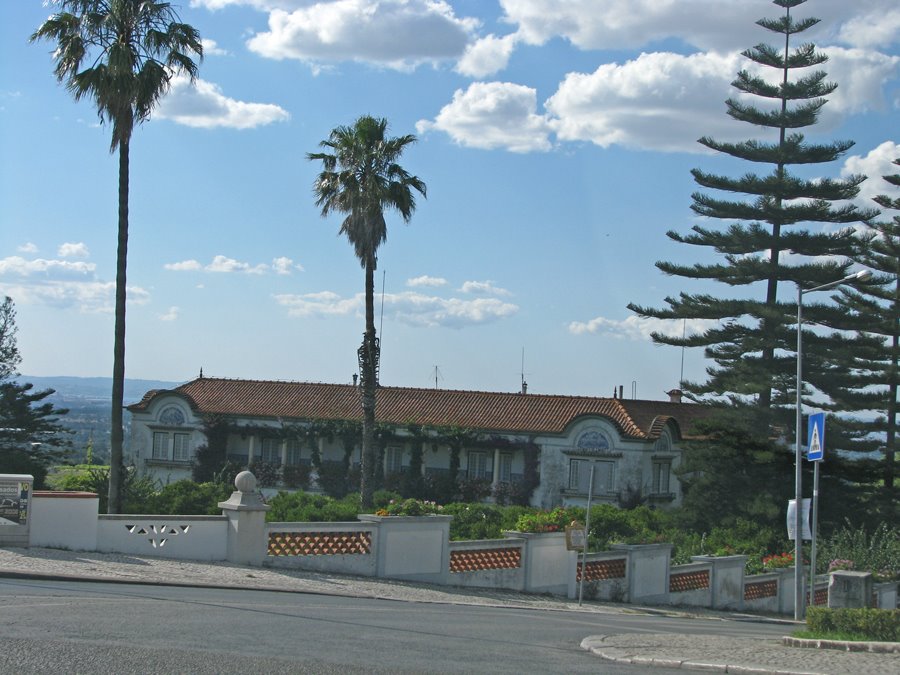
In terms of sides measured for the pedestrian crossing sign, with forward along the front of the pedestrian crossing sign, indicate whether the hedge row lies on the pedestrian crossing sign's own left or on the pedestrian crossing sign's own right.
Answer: on the pedestrian crossing sign's own left

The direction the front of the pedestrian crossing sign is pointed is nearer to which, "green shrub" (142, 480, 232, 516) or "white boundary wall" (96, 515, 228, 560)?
the white boundary wall

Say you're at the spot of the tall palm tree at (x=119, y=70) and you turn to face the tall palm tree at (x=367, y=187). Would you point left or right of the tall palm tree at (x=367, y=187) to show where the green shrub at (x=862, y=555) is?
right

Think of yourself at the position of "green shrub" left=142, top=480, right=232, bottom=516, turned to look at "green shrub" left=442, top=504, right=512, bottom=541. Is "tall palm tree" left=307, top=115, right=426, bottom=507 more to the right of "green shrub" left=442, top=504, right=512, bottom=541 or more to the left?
left

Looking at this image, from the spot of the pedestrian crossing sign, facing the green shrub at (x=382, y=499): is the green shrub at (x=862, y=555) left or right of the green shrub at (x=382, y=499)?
right

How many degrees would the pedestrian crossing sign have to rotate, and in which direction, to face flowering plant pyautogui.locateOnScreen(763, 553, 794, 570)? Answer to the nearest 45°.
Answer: approximately 135° to its right
